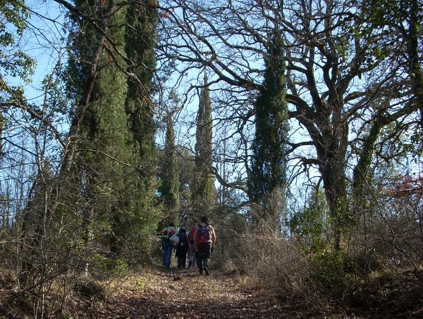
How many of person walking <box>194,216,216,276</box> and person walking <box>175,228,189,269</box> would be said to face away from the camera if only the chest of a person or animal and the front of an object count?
2

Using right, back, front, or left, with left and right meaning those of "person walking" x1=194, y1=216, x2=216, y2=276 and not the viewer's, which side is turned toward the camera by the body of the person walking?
back

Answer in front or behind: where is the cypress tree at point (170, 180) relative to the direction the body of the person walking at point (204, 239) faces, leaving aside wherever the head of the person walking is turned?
in front

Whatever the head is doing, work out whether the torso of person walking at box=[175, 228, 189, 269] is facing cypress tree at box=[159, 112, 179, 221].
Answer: yes

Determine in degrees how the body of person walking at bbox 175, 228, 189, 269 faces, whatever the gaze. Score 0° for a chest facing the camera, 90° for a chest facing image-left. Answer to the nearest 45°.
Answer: approximately 180°
